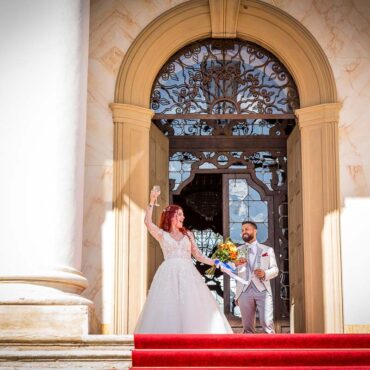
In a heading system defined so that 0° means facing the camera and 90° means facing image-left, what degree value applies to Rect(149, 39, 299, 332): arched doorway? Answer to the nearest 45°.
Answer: approximately 0°

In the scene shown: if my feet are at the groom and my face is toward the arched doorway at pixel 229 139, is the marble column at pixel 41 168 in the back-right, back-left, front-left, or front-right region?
back-left

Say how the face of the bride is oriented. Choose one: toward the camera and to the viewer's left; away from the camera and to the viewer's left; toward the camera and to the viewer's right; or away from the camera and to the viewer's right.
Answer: toward the camera and to the viewer's right

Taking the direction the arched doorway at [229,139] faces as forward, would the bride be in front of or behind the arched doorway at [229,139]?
in front

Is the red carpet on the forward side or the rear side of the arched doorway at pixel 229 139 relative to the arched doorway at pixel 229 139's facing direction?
on the forward side
